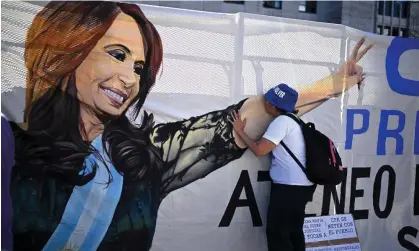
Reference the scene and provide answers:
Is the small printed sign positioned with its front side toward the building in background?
no

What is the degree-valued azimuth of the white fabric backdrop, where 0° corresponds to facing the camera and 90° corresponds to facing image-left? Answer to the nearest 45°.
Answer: approximately 0°

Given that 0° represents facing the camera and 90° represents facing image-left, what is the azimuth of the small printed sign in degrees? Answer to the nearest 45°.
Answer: approximately 0°

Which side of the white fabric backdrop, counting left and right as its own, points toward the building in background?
back
